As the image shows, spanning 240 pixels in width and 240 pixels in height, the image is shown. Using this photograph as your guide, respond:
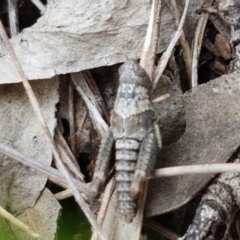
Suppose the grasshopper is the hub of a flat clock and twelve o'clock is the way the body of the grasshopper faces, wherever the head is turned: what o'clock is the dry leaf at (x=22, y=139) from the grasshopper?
The dry leaf is roughly at 10 o'clock from the grasshopper.

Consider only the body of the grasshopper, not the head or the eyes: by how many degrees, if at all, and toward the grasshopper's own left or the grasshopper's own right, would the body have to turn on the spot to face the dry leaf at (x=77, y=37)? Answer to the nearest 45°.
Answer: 0° — it already faces it

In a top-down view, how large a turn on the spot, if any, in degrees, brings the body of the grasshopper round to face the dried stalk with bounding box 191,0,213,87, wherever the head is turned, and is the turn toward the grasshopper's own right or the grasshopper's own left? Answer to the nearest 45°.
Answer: approximately 45° to the grasshopper's own right

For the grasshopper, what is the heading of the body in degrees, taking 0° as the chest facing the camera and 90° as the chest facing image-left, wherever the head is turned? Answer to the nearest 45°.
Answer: approximately 180°

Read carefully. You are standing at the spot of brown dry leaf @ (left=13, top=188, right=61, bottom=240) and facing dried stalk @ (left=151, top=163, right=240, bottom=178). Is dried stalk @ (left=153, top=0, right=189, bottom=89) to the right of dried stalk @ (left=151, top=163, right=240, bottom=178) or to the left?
left
